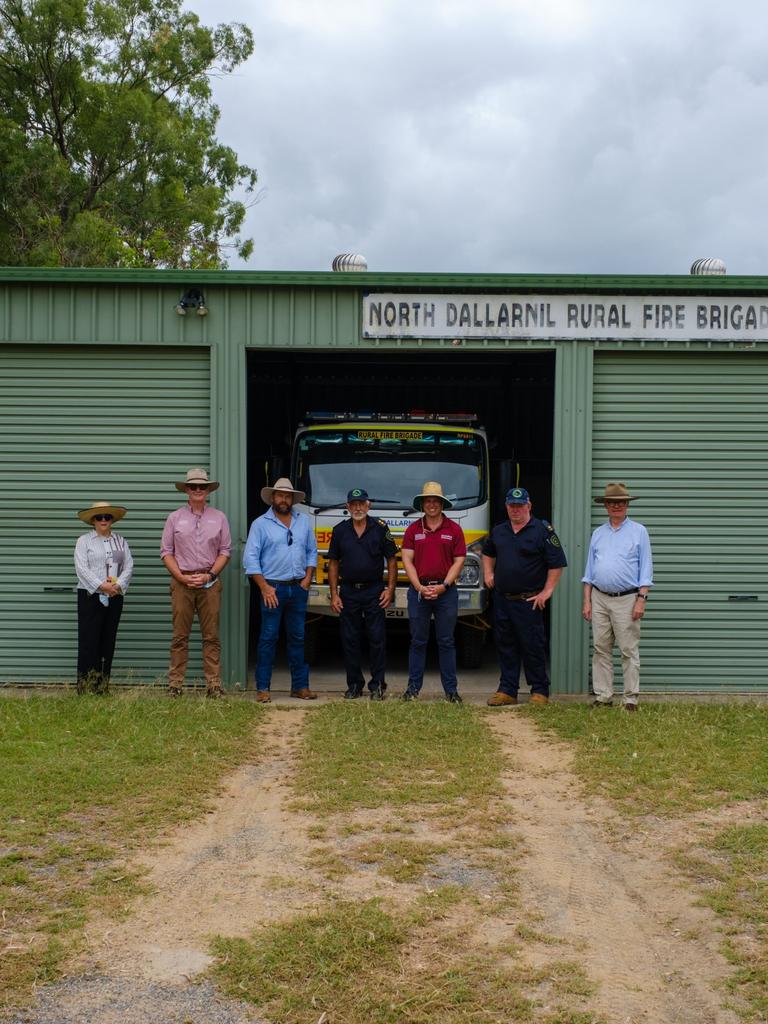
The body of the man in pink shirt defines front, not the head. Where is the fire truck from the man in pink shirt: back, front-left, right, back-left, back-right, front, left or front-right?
back-left

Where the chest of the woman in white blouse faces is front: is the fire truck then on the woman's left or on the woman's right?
on the woman's left

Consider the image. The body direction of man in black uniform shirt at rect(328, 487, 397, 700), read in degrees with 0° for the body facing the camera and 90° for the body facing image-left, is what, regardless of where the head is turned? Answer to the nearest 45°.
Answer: approximately 0°

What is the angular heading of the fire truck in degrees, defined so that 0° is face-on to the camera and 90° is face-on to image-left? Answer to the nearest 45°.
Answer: approximately 0°

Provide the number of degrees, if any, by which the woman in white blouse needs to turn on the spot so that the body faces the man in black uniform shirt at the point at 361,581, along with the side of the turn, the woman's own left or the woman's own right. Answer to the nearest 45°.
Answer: approximately 90° to the woman's own left

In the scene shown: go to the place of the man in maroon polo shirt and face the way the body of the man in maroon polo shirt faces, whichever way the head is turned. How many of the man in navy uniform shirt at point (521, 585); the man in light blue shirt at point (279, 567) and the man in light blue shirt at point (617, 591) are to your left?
2

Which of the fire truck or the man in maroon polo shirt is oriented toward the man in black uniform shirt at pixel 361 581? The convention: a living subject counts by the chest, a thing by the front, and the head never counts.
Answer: the fire truck

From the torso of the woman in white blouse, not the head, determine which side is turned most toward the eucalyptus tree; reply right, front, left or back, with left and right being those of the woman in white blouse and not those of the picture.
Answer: back
